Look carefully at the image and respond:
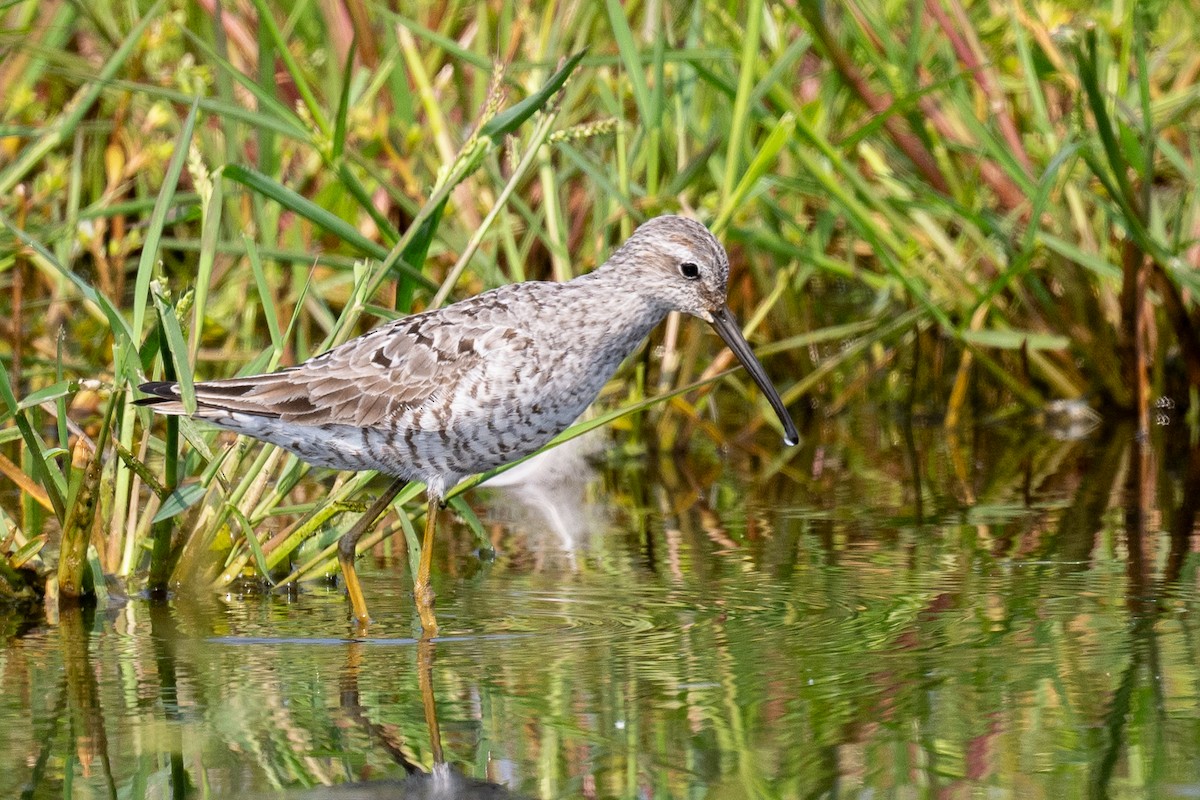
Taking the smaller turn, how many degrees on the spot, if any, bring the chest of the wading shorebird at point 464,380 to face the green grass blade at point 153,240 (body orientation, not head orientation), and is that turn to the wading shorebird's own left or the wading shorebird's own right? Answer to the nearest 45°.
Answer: approximately 180°

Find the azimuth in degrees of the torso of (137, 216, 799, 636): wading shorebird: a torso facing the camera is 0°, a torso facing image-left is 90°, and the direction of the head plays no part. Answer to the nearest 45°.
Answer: approximately 270°
